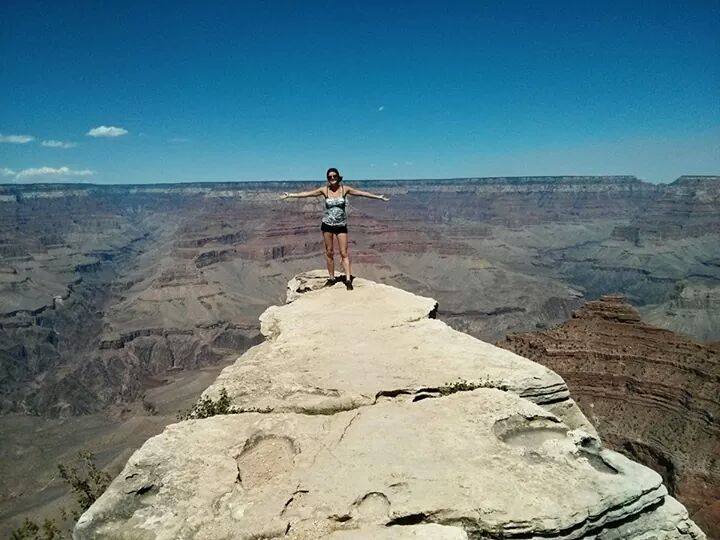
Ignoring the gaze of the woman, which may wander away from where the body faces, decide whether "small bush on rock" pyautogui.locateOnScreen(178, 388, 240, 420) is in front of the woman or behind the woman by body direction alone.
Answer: in front

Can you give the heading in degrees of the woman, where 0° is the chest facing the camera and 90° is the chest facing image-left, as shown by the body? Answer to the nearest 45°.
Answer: approximately 0°
